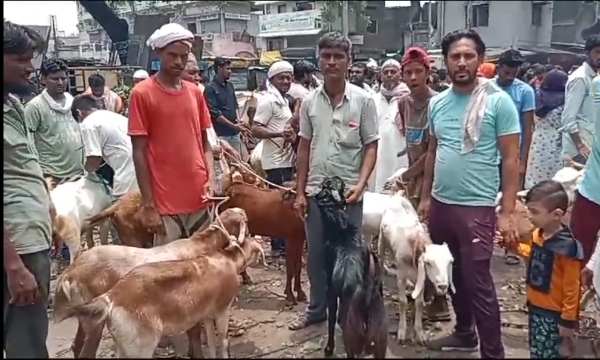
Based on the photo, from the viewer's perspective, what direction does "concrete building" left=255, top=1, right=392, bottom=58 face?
toward the camera

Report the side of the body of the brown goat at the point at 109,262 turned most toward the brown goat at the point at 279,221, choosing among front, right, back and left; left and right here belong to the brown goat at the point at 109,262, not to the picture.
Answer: front

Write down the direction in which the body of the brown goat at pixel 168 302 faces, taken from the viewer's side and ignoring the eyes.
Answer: to the viewer's right

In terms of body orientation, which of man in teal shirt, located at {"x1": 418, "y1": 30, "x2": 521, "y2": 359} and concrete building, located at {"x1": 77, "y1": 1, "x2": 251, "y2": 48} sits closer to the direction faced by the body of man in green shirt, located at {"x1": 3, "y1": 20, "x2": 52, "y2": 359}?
the man in teal shirt

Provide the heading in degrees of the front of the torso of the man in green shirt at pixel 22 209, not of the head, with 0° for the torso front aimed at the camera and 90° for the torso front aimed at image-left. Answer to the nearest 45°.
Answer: approximately 270°

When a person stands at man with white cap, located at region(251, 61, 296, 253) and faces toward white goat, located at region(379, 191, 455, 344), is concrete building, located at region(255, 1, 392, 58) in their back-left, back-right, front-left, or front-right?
back-left

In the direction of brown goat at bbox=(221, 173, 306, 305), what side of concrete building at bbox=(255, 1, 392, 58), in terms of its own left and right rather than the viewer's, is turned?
front

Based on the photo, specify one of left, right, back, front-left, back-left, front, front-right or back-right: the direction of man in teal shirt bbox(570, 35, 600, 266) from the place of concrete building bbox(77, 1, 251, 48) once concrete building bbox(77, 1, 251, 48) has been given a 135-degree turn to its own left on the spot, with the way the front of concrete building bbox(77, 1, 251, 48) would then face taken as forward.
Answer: back-right

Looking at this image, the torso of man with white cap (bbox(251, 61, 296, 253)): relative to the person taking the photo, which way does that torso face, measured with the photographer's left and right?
facing the viewer and to the right of the viewer

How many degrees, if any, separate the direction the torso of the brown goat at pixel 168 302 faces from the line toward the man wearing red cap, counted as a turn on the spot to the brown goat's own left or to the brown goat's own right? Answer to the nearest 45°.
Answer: approximately 45° to the brown goat's own left
